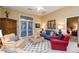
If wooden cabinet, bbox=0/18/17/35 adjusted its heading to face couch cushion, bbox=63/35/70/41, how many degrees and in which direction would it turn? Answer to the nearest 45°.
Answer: approximately 45° to its left

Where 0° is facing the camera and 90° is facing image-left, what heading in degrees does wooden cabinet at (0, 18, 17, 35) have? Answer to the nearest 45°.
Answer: approximately 315°

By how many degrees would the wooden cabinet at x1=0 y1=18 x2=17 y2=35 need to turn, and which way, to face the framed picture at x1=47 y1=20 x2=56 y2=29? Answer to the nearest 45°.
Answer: approximately 45° to its left
